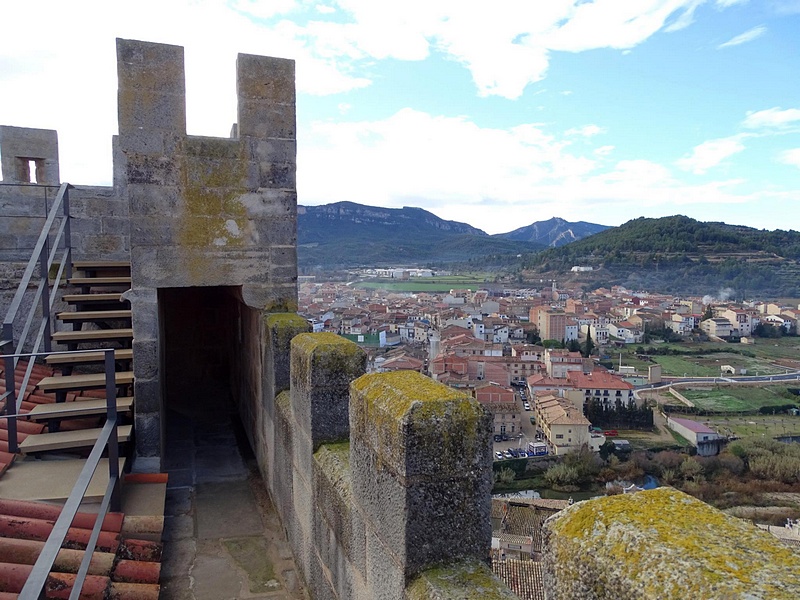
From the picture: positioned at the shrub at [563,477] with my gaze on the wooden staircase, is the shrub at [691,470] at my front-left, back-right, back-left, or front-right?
back-left

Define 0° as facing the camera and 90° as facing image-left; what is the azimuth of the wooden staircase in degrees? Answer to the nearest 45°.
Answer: approximately 0°

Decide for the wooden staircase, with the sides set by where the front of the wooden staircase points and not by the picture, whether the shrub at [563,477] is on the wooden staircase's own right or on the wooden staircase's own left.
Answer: on the wooden staircase's own left

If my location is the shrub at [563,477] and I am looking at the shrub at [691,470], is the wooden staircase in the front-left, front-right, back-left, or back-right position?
back-right

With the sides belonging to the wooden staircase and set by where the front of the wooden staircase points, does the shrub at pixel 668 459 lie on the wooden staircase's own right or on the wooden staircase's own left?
on the wooden staircase's own left

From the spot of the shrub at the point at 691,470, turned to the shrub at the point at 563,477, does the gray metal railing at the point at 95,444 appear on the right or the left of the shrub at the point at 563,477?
left

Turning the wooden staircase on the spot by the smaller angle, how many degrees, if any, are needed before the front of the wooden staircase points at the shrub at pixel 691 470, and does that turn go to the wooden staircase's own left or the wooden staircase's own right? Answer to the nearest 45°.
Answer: approximately 135° to the wooden staircase's own left
